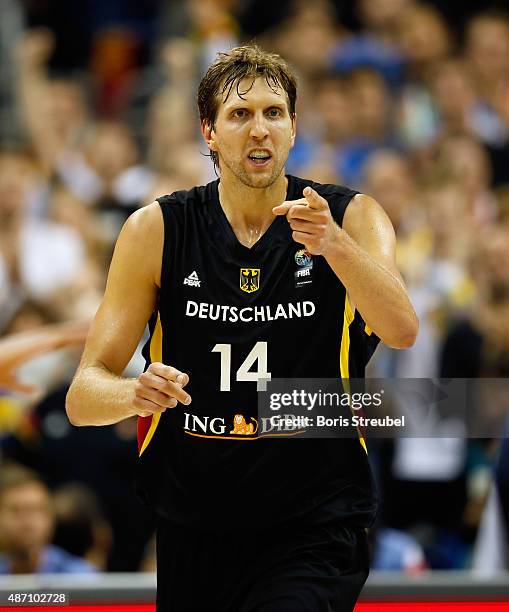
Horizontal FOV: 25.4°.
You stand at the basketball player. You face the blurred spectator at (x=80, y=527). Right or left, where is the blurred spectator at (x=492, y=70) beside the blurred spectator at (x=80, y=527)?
right

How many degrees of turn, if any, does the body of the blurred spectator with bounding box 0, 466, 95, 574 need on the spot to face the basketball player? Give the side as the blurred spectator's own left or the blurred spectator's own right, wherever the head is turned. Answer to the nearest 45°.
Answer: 0° — they already face them

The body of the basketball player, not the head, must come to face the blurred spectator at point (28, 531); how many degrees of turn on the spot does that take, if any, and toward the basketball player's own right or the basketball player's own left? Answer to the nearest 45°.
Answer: approximately 135° to the basketball player's own right

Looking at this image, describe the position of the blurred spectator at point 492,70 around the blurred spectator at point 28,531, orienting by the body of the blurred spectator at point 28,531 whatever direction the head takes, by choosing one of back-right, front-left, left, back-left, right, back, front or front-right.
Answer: back-left

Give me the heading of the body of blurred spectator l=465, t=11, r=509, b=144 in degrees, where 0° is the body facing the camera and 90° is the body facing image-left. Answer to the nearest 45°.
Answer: approximately 0°

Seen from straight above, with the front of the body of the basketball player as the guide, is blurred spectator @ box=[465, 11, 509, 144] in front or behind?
behind

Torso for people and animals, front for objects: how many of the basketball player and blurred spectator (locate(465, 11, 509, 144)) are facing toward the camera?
2

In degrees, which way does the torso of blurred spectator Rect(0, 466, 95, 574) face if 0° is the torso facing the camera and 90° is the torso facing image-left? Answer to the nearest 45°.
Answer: approximately 0°
